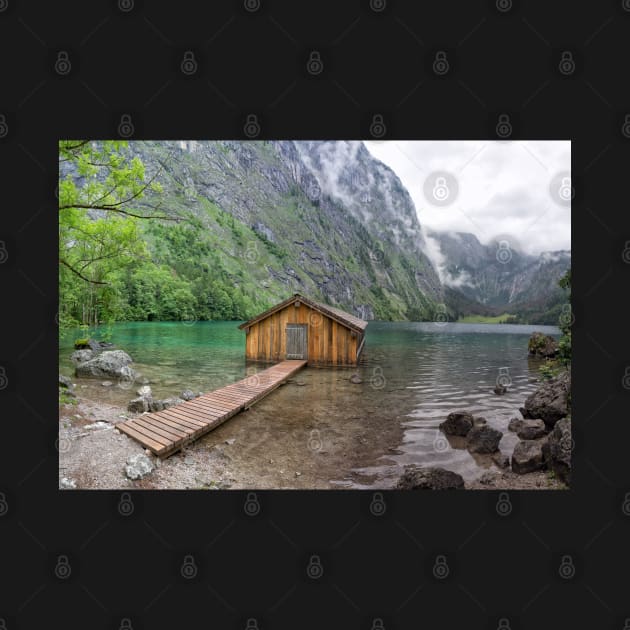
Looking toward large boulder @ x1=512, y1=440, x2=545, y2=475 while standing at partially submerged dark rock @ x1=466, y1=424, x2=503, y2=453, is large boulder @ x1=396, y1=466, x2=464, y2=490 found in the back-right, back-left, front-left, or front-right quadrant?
front-right

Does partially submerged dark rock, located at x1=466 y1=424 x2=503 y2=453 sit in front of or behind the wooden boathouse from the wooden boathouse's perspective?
in front

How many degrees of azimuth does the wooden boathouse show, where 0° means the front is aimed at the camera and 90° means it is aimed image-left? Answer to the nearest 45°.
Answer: approximately 0°

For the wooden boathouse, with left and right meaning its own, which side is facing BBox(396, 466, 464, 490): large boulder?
front

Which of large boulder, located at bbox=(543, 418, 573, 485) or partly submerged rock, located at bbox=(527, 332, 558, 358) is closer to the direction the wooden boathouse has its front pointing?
the large boulder

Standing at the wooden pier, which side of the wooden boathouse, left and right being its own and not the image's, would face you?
front

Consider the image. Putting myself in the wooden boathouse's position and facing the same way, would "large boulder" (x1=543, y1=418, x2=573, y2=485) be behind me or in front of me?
in front

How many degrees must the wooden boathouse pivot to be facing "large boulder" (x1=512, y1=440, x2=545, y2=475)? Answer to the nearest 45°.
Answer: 0° — it already faces it

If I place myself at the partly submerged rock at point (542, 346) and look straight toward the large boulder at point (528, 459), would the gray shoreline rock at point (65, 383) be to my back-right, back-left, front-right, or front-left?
front-right

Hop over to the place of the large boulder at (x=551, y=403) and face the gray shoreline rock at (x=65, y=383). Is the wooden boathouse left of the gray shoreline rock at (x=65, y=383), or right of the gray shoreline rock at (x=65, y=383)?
right
